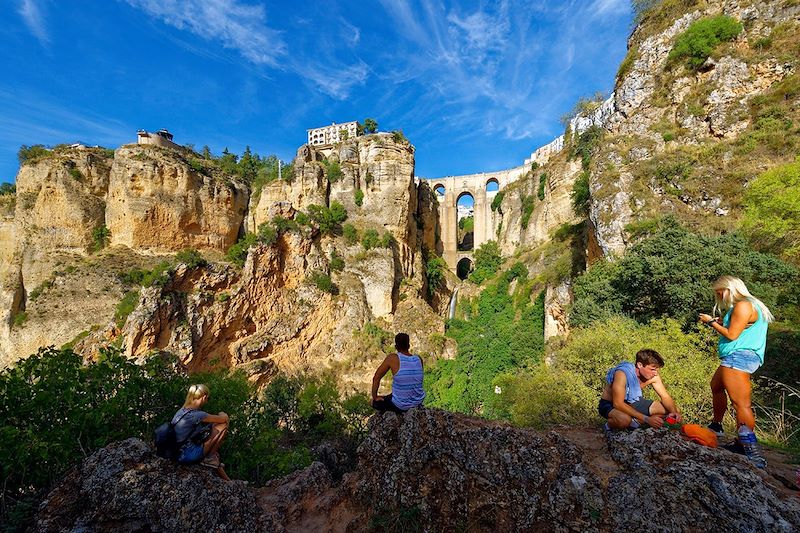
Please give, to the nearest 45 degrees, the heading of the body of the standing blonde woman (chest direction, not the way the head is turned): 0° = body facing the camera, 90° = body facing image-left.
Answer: approximately 90°

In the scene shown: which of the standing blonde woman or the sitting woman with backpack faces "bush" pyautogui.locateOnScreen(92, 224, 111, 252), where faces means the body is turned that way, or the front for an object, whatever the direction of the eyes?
the standing blonde woman

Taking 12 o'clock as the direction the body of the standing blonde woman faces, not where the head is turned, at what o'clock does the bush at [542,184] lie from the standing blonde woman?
The bush is roughly at 2 o'clock from the standing blonde woman.

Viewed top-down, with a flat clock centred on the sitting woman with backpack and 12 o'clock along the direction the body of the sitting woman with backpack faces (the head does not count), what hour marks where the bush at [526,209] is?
The bush is roughly at 11 o'clock from the sitting woman with backpack.

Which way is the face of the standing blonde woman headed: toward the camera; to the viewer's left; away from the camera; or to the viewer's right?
to the viewer's left

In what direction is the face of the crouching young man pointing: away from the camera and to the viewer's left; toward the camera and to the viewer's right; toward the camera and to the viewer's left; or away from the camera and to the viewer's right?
toward the camera and to the viewer's right

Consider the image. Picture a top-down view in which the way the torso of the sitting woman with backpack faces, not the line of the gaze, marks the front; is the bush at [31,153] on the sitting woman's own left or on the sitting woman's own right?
on the sitting woman's own left

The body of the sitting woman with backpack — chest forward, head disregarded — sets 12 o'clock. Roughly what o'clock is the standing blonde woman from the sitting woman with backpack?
The standing blonde woman is roughly at 1 o'clock from the sitting woman with backpack.

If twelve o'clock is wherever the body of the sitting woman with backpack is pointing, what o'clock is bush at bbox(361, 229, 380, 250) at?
The bush is roughly at 10 o'clock from the sitting woman with backpack.

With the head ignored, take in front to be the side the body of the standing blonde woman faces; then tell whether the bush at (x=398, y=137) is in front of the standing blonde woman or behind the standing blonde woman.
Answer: in front

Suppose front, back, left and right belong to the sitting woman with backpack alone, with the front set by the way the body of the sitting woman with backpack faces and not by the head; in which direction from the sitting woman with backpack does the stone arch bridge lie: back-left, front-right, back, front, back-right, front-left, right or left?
front-left

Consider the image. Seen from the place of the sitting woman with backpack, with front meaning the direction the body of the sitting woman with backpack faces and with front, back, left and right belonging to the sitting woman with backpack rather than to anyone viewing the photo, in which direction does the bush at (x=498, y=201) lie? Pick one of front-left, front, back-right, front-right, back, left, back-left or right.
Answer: front-left

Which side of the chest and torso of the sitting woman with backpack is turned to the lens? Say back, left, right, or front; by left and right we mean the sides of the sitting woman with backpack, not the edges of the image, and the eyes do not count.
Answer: right

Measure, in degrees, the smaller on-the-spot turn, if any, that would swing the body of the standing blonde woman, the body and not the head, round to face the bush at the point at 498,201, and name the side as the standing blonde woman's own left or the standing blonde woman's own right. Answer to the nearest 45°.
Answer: approximately 45° to the standing blonde woman's own right
